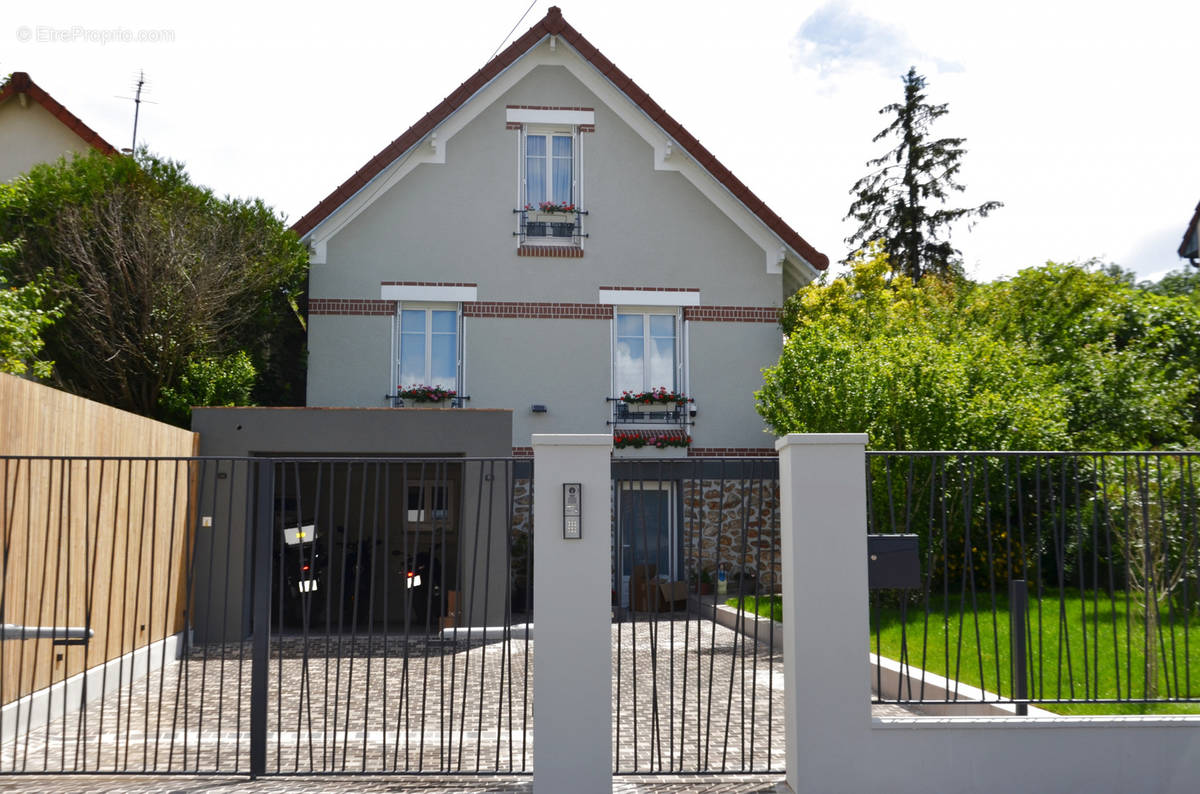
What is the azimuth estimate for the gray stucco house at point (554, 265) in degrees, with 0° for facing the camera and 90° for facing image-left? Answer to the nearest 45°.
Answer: approximately 0°

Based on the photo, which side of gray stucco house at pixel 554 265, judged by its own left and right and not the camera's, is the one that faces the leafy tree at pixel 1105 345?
left

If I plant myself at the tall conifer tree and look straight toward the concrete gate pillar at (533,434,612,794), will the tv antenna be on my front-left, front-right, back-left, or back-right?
front-right

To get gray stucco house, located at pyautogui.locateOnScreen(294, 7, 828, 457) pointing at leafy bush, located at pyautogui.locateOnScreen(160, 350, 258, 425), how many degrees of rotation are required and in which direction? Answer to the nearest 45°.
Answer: approximately 90° to its right

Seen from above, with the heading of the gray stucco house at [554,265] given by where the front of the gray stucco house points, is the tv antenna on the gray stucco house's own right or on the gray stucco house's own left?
on the gray stucco house's own right

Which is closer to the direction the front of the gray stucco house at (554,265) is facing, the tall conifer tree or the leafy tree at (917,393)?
the leafy tree

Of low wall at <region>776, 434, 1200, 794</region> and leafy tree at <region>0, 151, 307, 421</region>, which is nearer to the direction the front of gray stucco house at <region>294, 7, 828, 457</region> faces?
the low wall

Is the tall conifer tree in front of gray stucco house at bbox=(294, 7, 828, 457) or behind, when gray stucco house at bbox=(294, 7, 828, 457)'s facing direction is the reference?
behind

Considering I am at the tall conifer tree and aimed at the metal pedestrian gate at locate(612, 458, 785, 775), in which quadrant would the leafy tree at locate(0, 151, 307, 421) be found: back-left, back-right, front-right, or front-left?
front-right

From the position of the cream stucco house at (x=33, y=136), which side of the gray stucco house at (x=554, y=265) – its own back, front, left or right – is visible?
right

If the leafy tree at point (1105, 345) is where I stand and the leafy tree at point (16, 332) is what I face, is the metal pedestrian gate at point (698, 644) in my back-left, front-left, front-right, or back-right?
front-left

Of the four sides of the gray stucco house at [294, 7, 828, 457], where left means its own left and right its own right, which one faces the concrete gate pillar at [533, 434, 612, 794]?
front

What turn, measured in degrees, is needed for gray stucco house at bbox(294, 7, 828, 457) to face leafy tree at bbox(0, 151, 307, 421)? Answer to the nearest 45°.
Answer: approximately 90° to its right

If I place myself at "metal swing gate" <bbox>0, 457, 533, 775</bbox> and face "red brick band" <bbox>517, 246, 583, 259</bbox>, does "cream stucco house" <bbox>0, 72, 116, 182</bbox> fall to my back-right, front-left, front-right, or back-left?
front-left
